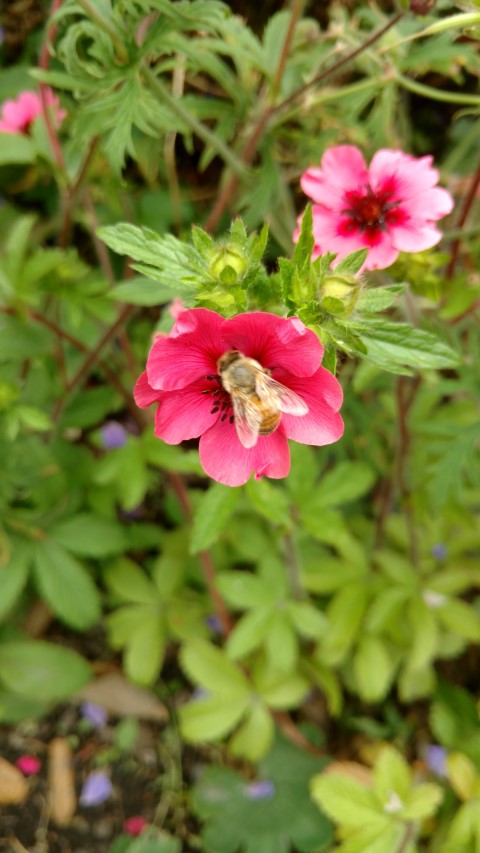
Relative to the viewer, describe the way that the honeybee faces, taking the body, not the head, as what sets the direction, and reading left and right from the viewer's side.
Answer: facing away from the viewer and to the left of the viewer
